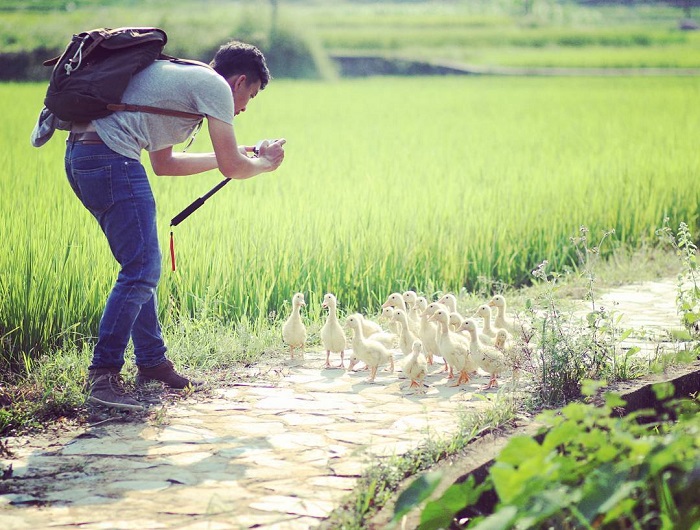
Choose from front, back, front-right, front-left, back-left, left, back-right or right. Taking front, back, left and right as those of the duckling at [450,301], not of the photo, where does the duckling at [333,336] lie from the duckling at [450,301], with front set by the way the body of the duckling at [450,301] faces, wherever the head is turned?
front-left

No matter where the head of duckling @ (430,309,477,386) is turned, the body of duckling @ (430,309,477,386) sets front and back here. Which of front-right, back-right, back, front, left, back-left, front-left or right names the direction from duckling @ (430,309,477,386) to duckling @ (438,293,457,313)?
back-right

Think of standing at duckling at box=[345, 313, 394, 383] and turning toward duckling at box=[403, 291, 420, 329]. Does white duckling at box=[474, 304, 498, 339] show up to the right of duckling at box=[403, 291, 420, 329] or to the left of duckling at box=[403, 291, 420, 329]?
right

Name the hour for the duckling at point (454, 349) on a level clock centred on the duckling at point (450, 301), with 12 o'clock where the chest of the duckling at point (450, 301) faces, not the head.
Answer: the duckling at point (454, 349) is roughly at 9 o'clock from the duckling at point (450, 301).

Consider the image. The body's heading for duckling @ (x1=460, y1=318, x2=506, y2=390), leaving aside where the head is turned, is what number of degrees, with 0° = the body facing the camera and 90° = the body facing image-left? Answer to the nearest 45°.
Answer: approximately 90°

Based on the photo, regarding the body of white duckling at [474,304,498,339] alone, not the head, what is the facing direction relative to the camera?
to the viewer's left

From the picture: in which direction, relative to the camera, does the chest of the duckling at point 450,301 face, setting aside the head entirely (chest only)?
to the viewer's left

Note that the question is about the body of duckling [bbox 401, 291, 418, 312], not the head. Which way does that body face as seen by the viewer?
to the viewer's left

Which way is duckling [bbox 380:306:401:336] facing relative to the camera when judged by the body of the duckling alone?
to the viewer's left
